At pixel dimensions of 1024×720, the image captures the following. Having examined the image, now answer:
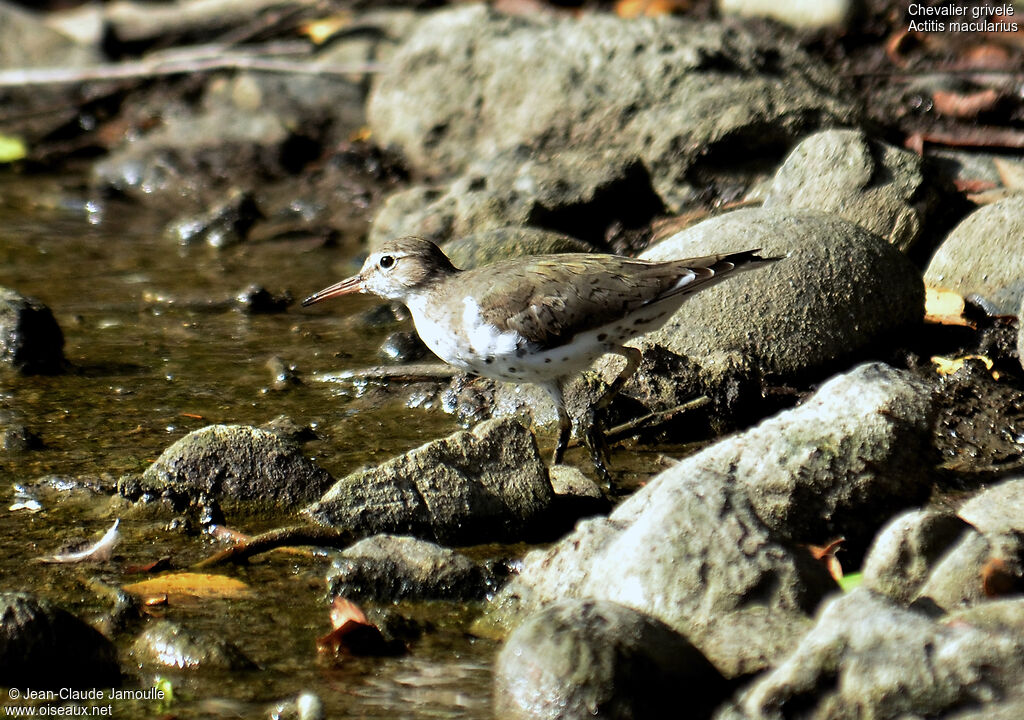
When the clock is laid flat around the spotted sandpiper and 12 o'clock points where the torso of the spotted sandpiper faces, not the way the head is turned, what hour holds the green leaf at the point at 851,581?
The green leaf is roughly at 8 o'clock from the spotted sandpiper.

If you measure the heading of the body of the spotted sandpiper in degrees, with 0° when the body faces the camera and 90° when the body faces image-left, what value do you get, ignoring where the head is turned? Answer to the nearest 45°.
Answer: approximately 90°

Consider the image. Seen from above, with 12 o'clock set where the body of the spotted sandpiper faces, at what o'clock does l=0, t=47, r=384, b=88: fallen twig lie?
The fallen twig is roughly at 2 o'clock from the spotted sandpiper.

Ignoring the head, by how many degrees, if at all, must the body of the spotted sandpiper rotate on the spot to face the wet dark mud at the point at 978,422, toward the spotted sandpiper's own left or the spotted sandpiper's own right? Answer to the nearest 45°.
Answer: approximately 180°

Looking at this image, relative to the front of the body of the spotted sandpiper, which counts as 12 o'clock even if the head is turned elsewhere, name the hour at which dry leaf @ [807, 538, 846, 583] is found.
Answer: The dry leaf is roughly at 8 o'clock from the spotted sandpiper.

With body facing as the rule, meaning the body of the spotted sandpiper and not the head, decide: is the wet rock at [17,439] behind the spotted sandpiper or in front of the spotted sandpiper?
in front

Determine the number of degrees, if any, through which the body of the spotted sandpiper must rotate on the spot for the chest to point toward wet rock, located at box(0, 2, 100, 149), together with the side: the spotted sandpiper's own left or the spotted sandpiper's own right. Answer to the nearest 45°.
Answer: approximately 45° to the spotted sandpiper's own right

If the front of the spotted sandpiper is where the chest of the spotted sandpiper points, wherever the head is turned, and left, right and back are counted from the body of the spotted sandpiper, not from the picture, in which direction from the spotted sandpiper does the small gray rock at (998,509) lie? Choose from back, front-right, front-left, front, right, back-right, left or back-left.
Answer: back-left

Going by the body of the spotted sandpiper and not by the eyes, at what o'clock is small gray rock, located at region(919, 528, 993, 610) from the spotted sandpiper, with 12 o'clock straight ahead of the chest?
The small gray rock is roughly at 8 o'clock from the spotted sandpiper.

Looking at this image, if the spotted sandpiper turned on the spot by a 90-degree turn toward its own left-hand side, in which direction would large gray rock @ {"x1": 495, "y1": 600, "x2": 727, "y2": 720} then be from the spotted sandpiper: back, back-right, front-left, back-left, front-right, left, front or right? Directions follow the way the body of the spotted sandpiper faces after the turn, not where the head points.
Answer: front

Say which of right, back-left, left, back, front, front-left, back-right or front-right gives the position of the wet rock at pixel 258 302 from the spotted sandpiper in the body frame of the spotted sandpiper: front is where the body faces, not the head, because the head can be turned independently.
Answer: front-right

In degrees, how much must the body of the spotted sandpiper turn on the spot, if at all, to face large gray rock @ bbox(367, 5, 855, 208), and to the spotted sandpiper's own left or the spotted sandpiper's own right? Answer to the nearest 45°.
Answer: approximately 90° to the spotted sandpiper's own right

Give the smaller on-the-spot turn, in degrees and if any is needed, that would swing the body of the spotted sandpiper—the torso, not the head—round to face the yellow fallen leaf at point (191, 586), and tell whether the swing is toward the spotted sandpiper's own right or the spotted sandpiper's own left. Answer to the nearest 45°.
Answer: approximately 45° to the spotted sandpiper's own left
